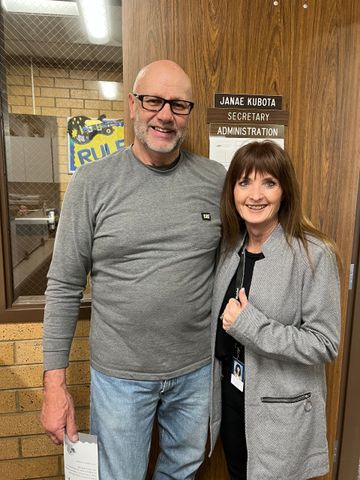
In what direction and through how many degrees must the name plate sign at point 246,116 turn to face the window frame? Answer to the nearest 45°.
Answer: approximately 90° to its right

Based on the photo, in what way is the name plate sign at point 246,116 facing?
toward the camera

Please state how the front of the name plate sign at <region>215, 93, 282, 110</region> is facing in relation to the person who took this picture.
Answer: facing the viewer

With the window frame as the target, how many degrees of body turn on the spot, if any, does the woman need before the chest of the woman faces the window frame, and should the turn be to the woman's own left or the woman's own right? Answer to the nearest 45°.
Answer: approximately 45° to the woman's own right

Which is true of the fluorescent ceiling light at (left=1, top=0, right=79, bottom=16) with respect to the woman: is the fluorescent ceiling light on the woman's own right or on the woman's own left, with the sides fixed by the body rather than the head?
on the woman's own right

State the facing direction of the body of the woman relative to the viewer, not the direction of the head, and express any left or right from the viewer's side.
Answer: facing the viewer and to the left of the viewer

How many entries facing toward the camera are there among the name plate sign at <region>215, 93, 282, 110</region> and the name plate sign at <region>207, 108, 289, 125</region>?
2

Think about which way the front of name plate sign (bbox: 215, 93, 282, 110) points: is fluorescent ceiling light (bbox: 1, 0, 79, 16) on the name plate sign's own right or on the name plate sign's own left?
on the name plate sign's own right
